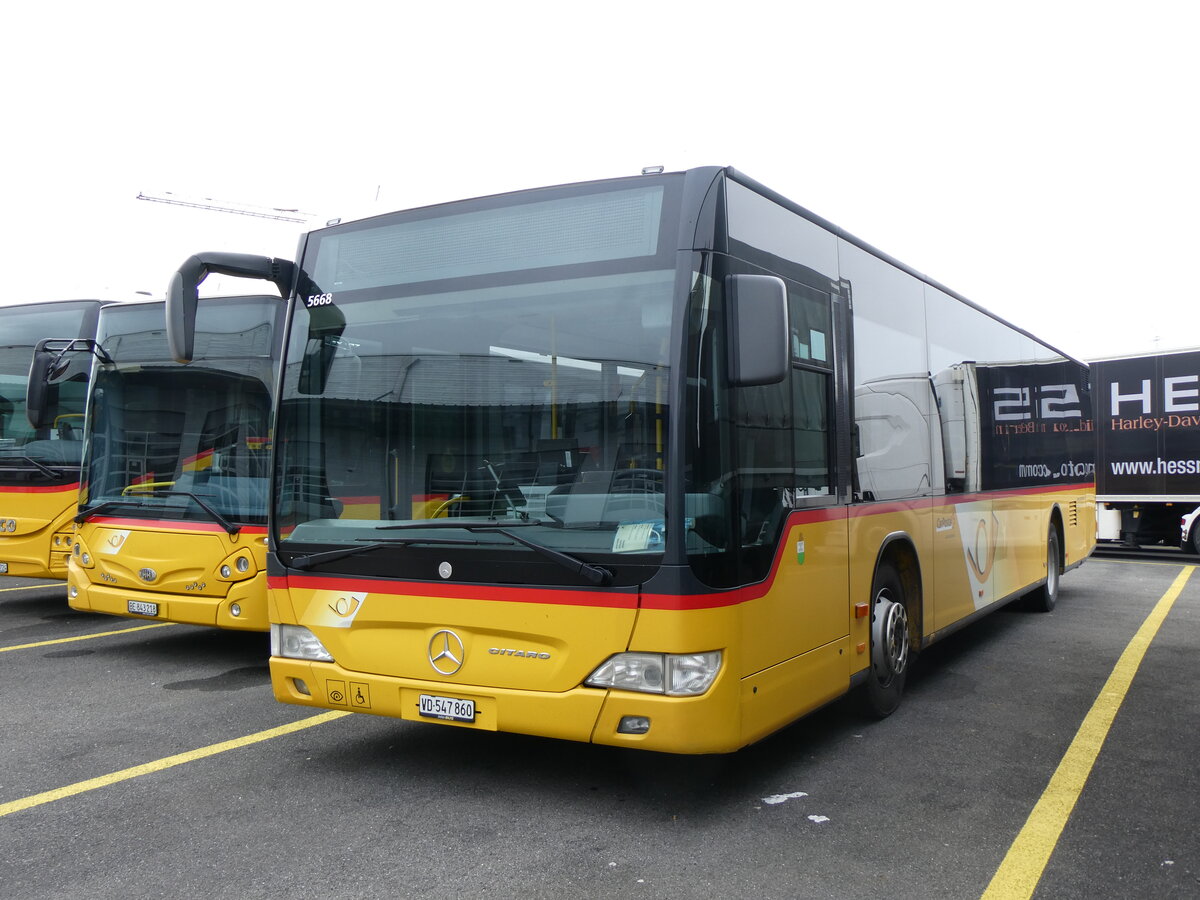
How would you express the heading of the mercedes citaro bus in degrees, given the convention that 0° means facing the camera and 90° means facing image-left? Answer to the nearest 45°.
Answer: approximately 45°

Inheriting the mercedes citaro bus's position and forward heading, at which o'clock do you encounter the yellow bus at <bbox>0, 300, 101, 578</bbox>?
The yellow bus is roughly at 3 o'clock from the mercedes citaro bus.

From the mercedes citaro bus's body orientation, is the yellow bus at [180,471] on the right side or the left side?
on its right

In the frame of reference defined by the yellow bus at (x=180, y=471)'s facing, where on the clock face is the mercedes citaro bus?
The mercedes citaro bus is roughly at 10 o'clock from the yellow bus.

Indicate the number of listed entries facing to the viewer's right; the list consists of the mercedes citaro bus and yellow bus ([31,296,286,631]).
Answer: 0

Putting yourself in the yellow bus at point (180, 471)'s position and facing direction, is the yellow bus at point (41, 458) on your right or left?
on your right
